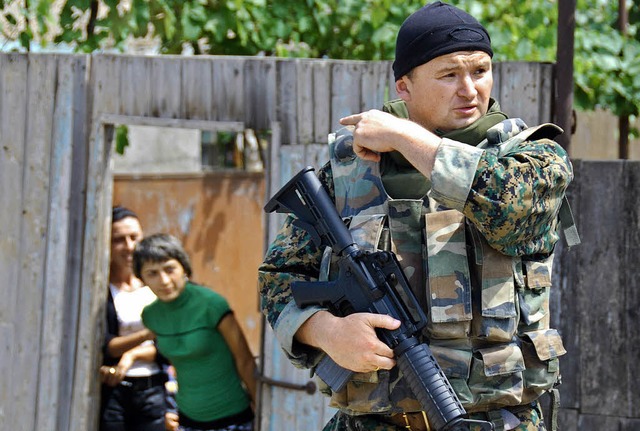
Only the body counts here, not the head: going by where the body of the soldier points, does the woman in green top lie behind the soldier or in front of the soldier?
behind

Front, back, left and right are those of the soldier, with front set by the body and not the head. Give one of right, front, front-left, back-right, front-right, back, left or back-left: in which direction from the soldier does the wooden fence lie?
back-right

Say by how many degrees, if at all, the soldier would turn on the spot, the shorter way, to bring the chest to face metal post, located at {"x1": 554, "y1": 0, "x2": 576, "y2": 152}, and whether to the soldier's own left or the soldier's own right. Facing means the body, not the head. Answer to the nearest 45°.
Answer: approximately 180°

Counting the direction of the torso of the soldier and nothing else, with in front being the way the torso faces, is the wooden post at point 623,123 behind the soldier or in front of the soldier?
behind

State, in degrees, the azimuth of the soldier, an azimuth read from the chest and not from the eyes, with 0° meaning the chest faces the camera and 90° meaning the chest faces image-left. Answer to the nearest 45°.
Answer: approximately 0°
